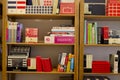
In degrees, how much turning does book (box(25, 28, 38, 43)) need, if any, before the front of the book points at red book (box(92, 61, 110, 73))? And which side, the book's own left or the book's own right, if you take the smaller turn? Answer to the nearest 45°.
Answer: approximately 90° to the book's own left

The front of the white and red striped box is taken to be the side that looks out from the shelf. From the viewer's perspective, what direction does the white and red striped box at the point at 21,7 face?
toward the camera

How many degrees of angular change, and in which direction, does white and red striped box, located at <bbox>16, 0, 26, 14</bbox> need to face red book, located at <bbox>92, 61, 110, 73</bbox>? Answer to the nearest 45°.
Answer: approximately 90° to its left

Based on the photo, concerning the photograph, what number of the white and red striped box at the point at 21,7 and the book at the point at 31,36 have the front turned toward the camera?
2

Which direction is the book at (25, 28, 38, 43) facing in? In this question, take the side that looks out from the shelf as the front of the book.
toward the camera

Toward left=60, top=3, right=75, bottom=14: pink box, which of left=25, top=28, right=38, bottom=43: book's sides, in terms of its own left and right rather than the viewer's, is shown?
left

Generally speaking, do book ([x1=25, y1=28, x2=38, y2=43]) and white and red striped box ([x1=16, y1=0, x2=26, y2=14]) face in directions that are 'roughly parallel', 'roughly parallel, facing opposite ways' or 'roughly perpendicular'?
roughly parallel

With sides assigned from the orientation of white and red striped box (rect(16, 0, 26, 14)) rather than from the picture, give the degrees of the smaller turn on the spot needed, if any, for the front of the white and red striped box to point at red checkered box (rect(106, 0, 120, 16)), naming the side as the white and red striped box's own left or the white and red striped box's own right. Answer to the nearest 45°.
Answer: approximately 90° to the white and red striped box's own left
